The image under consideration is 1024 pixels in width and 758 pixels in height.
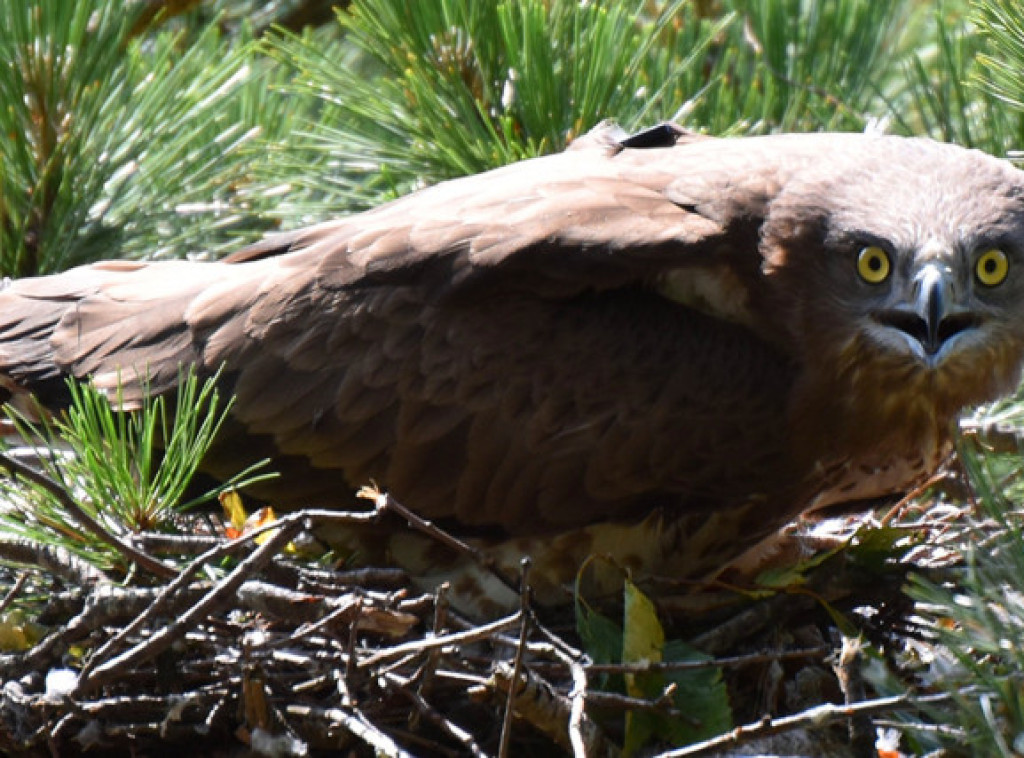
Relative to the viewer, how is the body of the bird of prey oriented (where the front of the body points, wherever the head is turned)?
to the viewer's right

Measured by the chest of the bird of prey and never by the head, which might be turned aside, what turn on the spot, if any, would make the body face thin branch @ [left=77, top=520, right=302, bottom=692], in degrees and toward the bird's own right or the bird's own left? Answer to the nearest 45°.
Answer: approximately 135° to the bird's own right

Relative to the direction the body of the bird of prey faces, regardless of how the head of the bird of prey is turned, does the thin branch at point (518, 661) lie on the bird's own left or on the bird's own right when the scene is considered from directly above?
on the bird's own right

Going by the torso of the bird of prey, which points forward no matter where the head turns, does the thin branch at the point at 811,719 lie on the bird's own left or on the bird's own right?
on the bird's own right

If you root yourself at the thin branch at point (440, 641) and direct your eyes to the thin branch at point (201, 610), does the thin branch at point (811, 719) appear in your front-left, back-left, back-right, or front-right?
back-left

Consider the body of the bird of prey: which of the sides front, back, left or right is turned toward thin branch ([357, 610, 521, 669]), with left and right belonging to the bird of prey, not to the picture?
right

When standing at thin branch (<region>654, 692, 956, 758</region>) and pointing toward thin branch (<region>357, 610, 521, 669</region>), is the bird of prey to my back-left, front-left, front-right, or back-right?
front-right
